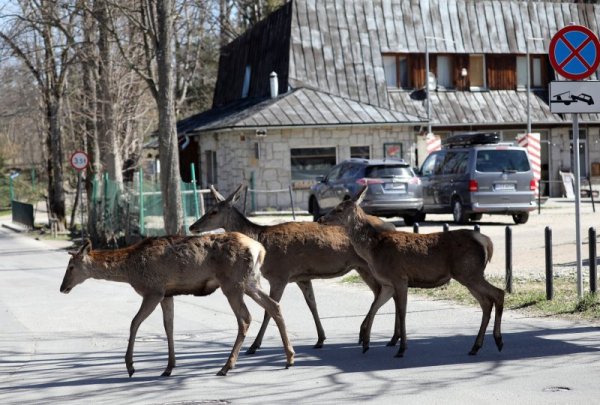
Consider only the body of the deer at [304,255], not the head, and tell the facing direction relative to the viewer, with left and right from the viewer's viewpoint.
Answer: facing to the left of the viewer

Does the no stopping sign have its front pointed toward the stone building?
no

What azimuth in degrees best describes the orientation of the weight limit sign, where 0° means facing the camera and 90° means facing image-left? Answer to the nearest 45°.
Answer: approximately 0°

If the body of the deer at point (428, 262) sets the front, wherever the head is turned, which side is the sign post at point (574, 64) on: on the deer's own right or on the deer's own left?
on the deer's own right

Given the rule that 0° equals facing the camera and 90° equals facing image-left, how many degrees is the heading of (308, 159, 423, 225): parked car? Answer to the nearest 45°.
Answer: approximately 135°

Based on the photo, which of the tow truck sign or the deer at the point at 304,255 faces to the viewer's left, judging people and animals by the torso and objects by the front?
the deer

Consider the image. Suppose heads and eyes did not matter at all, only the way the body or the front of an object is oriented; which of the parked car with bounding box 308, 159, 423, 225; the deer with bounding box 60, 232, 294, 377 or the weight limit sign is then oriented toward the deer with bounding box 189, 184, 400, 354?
the weight limit sign

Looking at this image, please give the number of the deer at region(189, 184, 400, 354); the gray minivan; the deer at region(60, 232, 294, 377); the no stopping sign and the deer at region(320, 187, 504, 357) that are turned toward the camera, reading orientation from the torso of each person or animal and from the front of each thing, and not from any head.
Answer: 1

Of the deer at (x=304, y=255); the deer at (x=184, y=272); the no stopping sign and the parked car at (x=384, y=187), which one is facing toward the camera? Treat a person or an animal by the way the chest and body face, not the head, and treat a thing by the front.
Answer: the no stopping sign

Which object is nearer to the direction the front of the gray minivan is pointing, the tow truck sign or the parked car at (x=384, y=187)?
the parked car

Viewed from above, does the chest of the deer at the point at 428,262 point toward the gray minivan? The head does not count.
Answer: no

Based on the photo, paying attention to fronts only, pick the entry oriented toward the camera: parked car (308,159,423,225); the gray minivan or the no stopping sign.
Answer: the no stopping sign

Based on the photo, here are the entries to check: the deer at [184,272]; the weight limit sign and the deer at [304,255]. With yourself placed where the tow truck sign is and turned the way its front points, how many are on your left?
0

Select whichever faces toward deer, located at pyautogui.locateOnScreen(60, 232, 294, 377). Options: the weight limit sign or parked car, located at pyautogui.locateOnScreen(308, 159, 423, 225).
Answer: the weight limit sign

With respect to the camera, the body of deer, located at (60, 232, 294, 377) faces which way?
to the viewer's left

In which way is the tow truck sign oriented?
toward the camera

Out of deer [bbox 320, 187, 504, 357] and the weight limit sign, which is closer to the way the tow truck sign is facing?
the deer

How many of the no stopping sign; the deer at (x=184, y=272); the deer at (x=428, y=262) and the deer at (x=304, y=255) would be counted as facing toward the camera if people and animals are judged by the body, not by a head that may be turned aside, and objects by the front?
1

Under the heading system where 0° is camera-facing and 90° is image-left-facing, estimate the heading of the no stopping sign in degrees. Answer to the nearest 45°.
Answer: approximately 0°

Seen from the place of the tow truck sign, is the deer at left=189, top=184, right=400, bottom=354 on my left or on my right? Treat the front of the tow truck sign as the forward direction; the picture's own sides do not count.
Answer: on my right

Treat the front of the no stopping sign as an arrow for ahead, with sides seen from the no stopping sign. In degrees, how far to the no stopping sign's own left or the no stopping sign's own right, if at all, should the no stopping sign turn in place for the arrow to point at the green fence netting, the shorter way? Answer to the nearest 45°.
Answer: approximately 135° to the no stopping sign's own right
